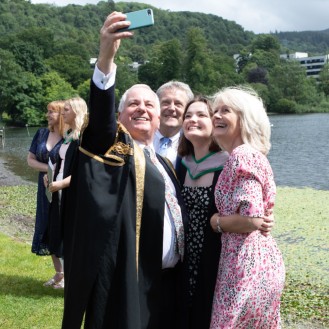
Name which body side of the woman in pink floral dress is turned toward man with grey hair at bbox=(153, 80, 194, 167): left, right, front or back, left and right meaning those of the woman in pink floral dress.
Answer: right

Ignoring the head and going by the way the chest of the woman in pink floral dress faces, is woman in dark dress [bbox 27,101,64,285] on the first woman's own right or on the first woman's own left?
on the first woman's own right

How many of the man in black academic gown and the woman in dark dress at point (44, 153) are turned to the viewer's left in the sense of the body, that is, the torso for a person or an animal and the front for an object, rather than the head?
0

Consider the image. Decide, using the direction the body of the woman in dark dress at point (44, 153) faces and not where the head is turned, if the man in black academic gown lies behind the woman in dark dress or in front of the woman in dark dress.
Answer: in front

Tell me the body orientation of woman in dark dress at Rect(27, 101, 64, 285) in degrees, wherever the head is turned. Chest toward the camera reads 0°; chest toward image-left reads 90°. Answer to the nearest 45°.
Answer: approximately 315°

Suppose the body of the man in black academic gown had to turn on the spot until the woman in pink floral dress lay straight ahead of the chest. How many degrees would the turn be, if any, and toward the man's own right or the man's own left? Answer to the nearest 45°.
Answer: approximately 45° to the man's own left

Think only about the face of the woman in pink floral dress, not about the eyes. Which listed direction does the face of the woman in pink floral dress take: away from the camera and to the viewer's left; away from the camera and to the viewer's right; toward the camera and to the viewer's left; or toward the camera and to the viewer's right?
toward the camera and to the viewer's left

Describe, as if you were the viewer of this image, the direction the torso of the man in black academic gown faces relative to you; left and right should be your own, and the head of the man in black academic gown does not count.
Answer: facing the viewer and to the right of the viewer
